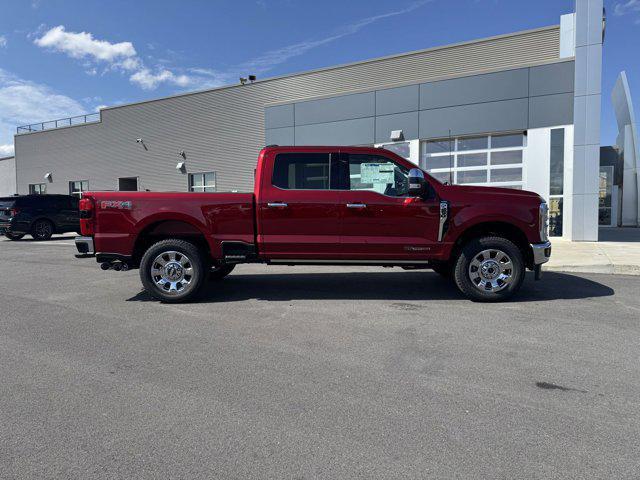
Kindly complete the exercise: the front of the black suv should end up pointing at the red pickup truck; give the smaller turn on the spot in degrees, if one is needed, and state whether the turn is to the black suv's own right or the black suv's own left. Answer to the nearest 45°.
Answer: approximately 135° to the black suv's own right

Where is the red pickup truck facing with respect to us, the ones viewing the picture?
facing to the right of the viewer

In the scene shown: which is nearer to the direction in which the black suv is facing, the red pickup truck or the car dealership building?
the car dealership building

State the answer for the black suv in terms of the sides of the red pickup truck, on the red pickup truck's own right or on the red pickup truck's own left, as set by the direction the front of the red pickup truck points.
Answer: on the red pickup truck's own left

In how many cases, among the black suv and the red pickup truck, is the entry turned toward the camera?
0
